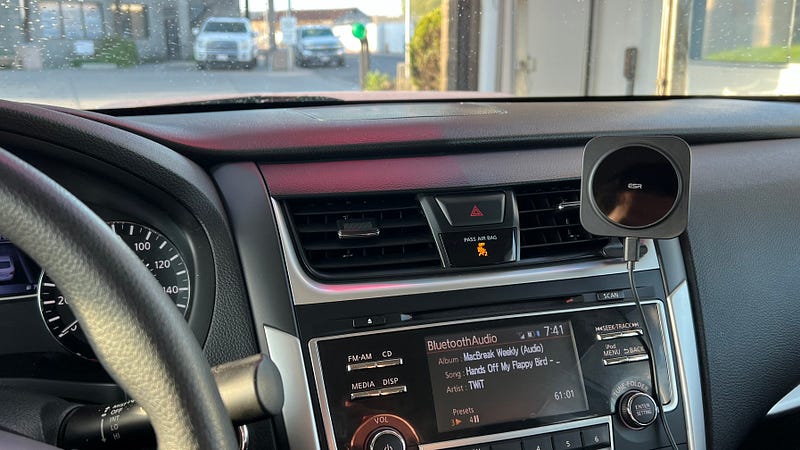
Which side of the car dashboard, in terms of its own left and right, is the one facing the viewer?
front

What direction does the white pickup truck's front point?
toward the camera

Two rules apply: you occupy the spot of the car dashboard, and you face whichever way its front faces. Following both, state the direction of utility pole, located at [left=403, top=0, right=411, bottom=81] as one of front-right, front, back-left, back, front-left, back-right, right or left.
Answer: back

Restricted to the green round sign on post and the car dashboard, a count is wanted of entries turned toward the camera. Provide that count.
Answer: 2

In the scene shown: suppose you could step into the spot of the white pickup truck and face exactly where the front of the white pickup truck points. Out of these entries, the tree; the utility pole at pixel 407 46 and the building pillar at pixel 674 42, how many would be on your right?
0

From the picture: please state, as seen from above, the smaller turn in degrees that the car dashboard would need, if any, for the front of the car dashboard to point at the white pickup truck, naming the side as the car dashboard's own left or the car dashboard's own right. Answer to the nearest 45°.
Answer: approximately 135° to the car dashboard's own right

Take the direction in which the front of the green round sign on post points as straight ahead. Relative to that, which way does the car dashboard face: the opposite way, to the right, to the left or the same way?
the same way

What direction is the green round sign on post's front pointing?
toward the camera

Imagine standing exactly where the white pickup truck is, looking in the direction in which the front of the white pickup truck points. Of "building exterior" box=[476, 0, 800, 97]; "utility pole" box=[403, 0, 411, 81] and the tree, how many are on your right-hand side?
0

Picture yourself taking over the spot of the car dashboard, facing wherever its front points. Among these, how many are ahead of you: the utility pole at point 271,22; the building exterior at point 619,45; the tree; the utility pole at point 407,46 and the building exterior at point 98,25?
0

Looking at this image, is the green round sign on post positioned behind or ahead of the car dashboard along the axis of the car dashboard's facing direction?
behind

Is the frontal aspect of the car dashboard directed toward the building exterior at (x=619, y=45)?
no

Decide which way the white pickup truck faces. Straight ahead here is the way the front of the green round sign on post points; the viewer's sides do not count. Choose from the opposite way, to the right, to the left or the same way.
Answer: the same way

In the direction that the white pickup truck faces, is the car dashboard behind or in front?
in front

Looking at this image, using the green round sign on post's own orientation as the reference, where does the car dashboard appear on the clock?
The car dashboard is roughly at 12 o'clock from the green round sign on post.
